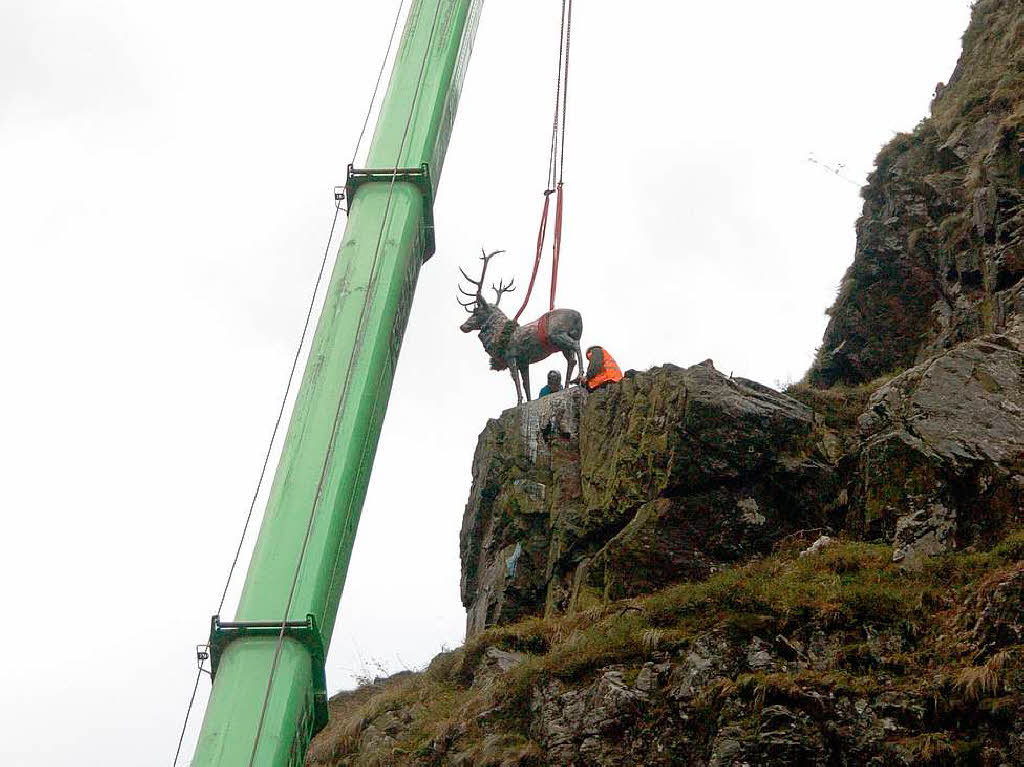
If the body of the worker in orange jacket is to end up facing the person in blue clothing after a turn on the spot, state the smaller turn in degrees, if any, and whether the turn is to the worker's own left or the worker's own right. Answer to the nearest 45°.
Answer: approximately 45° to the worker's own right

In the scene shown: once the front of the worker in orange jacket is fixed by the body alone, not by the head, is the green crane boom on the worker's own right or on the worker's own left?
on the worker's own left

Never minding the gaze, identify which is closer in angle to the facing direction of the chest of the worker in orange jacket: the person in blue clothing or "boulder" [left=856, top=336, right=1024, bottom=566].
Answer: the person in blue clothing

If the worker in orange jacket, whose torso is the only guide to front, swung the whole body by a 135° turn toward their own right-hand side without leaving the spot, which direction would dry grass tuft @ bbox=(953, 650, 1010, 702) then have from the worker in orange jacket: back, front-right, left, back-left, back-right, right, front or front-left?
right

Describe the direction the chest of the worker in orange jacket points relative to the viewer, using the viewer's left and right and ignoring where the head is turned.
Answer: facing to the left of the viewer
